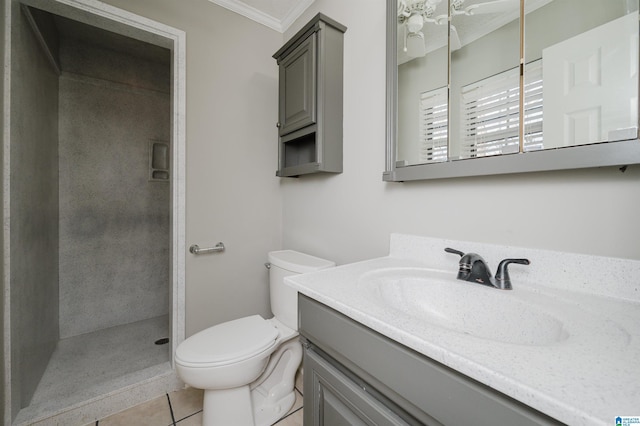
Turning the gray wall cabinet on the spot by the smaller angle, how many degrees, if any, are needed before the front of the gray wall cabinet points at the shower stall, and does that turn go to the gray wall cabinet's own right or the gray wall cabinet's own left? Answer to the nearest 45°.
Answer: approximately 45° to the gray wall cabinet's own right

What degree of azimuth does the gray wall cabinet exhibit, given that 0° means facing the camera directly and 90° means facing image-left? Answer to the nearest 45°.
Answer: approximately 45°

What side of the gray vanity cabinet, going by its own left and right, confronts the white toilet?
right

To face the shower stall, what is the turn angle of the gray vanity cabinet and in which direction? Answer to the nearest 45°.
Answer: approximately 45° to its right

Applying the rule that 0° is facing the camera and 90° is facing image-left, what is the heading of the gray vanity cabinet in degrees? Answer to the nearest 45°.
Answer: approximately 45°
